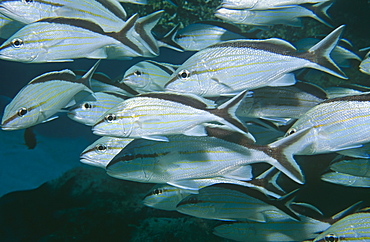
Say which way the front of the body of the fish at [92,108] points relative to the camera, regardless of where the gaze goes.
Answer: to the viewer's left

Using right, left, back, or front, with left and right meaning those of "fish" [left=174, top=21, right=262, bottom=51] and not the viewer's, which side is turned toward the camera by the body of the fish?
left

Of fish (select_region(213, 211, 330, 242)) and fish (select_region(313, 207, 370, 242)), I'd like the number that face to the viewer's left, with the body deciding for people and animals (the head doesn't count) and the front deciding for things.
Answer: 2

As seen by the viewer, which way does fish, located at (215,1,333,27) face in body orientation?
to the viewer's left

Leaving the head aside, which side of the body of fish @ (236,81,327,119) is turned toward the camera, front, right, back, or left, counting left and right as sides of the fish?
left

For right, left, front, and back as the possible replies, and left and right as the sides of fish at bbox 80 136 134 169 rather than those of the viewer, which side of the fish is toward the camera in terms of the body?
left

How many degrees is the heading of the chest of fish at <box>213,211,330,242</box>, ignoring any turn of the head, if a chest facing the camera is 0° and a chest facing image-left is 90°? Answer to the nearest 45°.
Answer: approximately 90°

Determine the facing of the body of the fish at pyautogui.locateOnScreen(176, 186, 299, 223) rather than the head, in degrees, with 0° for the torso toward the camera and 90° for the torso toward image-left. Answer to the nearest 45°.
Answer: approximately 90°

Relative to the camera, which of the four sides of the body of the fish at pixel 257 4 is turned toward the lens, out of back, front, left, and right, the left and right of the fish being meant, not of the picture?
left

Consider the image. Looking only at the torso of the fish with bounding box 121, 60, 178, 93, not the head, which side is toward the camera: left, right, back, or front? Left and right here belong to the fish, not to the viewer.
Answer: left
